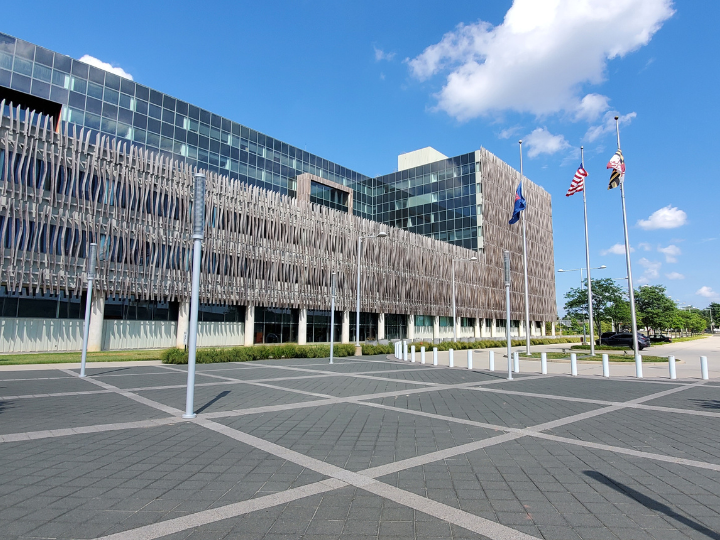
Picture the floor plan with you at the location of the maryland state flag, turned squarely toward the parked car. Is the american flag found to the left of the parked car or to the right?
left

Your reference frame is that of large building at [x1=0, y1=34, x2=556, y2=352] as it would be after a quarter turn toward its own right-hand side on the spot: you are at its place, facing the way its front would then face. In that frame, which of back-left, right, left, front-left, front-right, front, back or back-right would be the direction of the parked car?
back-left

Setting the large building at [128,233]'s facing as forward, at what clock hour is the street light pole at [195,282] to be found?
The street light pole is roughly at 1 o'clock from the large building.

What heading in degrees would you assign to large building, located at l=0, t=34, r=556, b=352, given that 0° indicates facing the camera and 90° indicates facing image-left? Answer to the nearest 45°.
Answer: approximately 315°
